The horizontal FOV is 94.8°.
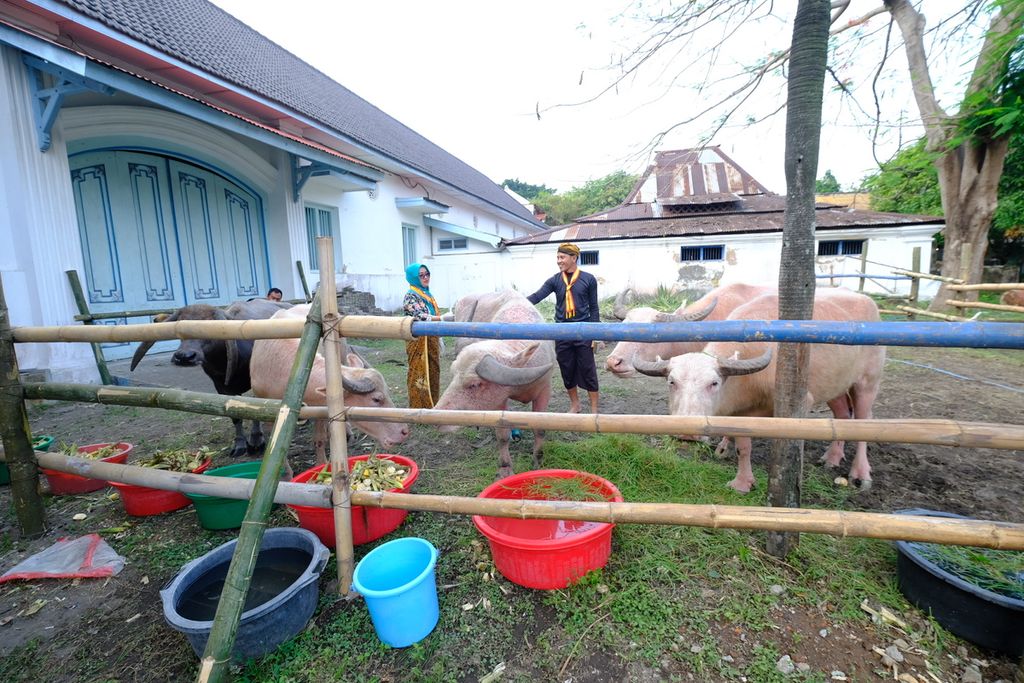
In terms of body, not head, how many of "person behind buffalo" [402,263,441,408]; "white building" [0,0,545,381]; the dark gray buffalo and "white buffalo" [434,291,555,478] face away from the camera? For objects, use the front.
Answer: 0

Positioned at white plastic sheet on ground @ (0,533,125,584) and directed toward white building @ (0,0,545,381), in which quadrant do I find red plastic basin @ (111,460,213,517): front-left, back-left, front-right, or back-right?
front-right

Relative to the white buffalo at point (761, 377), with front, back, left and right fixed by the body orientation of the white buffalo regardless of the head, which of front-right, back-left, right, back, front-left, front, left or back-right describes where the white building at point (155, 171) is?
front-right

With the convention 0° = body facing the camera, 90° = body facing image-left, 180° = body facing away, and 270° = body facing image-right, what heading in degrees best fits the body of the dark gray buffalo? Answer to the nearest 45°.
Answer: approximately 45°

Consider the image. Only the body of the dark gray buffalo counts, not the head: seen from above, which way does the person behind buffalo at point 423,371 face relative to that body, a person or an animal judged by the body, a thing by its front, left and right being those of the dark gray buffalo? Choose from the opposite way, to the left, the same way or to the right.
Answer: to the left

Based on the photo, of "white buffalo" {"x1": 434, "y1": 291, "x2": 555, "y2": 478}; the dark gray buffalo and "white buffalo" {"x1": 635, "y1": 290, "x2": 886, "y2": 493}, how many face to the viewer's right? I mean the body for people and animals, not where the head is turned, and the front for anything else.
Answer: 0

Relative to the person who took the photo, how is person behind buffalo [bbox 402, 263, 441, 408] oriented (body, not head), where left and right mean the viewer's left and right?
facing the viewer and to the right of the viewer

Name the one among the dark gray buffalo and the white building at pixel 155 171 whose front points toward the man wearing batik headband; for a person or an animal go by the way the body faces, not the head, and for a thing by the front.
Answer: the white building

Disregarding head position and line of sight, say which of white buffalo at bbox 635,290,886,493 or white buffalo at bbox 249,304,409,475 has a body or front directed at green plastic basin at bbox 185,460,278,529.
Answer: white buffalo at bbox 635,290,886,493

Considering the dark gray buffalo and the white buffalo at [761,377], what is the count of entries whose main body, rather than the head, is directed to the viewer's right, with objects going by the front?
0

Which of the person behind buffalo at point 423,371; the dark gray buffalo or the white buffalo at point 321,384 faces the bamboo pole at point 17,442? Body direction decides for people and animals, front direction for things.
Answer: the dark gray buffalo

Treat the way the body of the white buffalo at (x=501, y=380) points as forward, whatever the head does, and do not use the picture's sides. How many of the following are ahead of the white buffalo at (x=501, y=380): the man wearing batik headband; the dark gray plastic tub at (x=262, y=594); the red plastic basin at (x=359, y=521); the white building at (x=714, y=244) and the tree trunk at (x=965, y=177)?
2

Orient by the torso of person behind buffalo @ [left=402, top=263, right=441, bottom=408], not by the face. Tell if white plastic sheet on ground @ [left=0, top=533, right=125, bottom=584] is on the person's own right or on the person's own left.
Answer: on the person's own right

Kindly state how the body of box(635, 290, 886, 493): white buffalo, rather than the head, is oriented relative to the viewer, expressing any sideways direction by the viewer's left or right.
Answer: facing the viewer and to the left of the viewer
